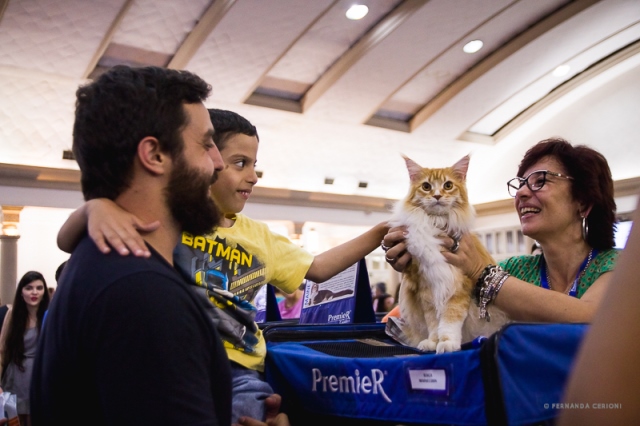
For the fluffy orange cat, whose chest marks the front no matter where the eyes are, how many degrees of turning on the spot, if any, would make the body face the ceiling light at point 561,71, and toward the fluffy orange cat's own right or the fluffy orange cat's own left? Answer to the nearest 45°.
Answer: approximately 180°

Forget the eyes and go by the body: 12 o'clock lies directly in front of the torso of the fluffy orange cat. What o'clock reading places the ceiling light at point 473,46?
The ceiling light is roughly at 6 o'clock from the fluffy orange cat.

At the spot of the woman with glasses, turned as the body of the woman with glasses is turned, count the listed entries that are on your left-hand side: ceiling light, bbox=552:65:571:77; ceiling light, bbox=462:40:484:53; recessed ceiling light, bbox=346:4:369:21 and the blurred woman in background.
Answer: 0

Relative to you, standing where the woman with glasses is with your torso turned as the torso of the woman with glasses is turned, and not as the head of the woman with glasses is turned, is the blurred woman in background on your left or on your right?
on your right

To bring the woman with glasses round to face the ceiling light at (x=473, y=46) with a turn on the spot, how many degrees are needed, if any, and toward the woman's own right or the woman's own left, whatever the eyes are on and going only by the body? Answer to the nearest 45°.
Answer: approximately 135° to the woman's own right

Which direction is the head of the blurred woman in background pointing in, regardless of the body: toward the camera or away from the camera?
toward the camera

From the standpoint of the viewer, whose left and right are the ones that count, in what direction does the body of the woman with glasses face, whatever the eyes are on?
facing the viewer and to the left of the viewer

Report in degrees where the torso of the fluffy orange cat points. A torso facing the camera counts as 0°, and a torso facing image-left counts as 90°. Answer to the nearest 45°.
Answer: approximately 0°

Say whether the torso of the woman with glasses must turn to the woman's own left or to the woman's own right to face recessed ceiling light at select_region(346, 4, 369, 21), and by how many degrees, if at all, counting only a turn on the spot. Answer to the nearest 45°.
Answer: approximately 135° to the woman's own right

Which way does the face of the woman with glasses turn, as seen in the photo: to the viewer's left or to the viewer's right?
to the viewer's left
